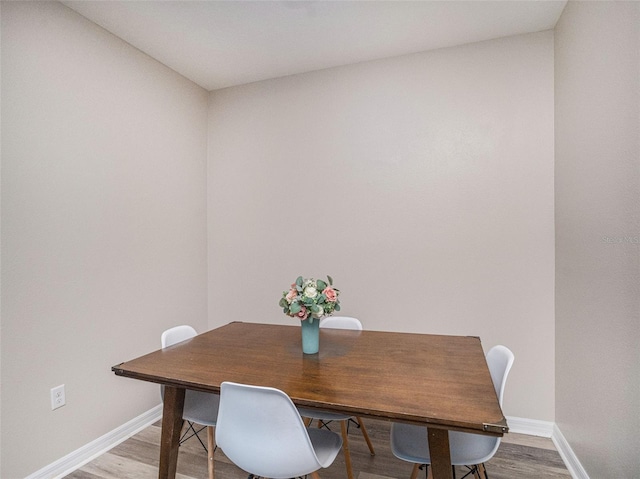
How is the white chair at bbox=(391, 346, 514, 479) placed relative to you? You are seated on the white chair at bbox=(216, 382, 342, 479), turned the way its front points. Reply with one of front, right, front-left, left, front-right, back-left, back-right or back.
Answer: front-right

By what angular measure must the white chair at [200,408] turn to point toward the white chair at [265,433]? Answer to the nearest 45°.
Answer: approximately 45° to its right

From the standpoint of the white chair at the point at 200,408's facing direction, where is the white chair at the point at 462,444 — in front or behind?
in front

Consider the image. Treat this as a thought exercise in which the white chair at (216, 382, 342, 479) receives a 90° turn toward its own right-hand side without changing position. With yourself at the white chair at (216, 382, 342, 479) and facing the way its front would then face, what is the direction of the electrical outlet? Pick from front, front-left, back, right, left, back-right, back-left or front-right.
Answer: back

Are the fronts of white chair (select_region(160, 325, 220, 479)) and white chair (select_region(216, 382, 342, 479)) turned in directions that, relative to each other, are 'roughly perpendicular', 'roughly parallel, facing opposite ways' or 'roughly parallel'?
roughly perpendicular

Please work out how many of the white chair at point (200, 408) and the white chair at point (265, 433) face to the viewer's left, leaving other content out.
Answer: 0

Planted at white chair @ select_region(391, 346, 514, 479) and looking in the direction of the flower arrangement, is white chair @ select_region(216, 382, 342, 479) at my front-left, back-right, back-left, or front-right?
front-left

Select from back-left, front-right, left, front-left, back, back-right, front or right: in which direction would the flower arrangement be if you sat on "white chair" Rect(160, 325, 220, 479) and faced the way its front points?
front

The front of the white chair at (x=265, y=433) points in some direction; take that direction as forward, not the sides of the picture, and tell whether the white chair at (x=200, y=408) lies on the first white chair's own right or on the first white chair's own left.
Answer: on the first white chair's own left

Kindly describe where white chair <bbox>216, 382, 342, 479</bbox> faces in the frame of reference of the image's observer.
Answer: facing away from the viewer and to the right of the viewer

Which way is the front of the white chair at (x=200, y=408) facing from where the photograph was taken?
facing the viewer and to the right of the viewer

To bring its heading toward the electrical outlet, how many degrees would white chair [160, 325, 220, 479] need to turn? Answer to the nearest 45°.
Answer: approximately 180°

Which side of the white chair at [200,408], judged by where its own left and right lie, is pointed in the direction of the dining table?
front
